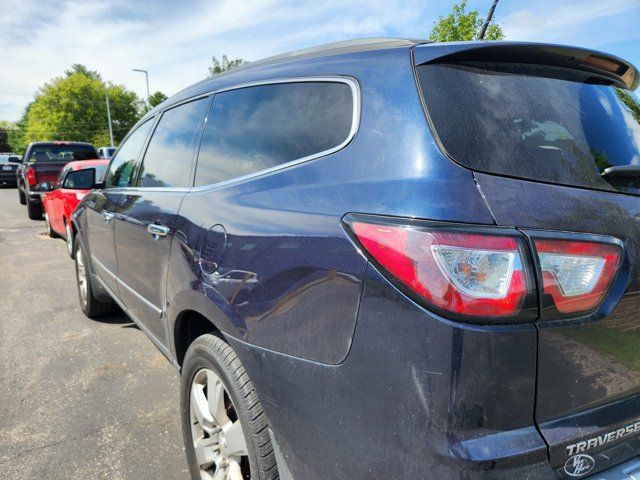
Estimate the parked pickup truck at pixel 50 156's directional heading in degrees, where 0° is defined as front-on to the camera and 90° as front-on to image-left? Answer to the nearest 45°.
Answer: approximately 180°

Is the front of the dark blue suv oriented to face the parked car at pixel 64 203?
yes

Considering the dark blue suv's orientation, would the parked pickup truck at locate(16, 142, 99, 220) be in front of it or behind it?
in front

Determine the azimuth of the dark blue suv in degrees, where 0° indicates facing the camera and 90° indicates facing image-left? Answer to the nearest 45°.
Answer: approximately 135°

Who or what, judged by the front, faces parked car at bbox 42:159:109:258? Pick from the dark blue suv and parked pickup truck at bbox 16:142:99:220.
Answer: the dark blue suv

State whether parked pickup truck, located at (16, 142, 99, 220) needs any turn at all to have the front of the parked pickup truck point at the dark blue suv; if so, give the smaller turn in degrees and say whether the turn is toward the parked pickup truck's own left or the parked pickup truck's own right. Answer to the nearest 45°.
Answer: approximately 180°

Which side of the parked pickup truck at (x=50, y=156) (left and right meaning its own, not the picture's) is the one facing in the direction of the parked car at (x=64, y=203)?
back
